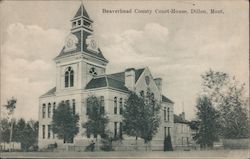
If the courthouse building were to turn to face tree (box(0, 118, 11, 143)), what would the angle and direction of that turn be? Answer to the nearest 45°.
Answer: approximately 45° to its right

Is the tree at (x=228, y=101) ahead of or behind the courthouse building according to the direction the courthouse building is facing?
behind
